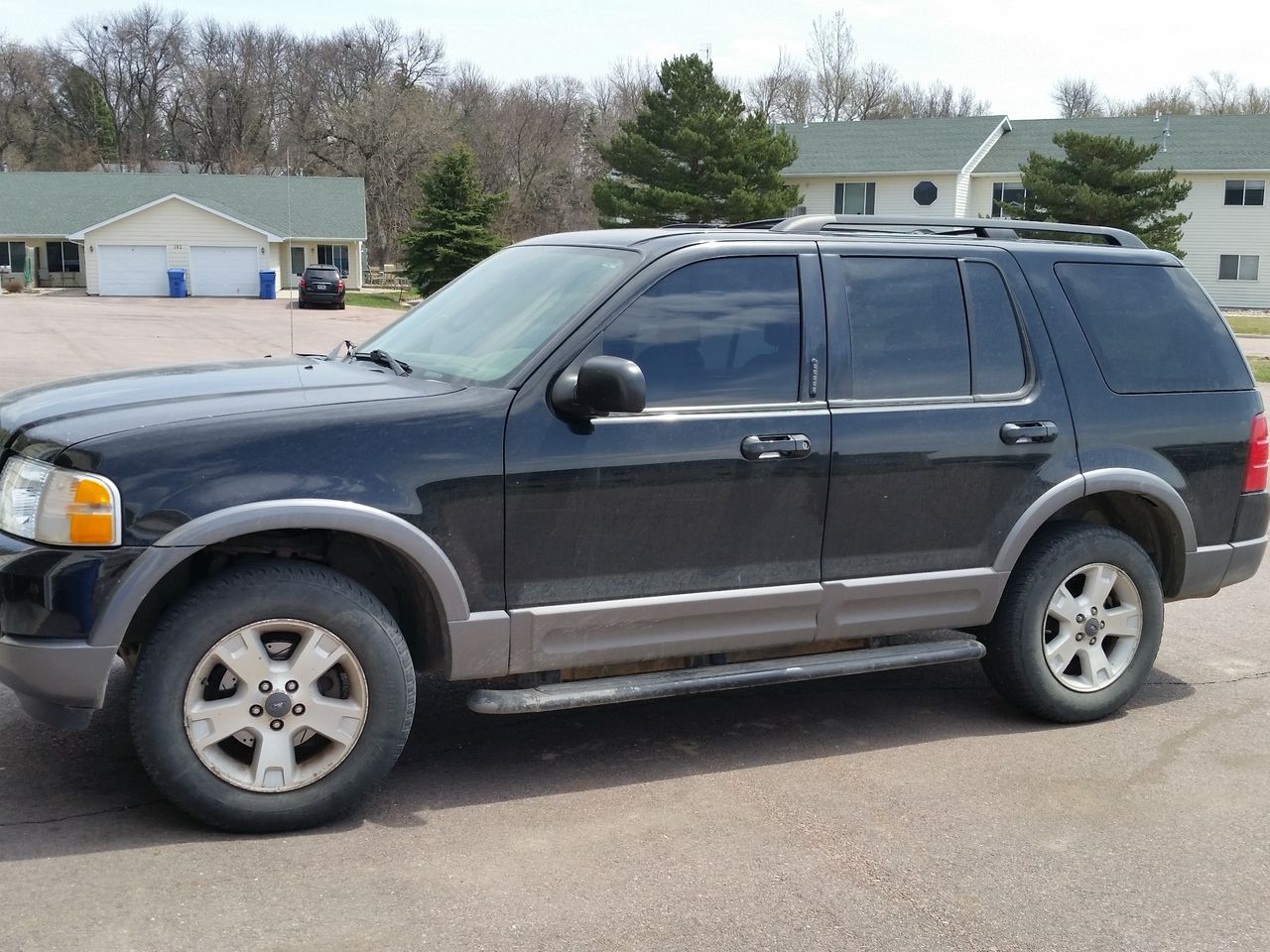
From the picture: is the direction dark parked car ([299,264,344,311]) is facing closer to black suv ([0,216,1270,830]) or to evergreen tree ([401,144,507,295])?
the evergreen tree

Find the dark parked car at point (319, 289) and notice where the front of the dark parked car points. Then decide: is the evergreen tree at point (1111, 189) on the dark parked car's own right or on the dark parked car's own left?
on the dark parked car's own right

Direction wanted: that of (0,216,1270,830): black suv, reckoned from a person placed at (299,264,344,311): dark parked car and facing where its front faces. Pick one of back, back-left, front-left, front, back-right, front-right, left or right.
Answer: back

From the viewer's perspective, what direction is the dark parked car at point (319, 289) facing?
away from the camera

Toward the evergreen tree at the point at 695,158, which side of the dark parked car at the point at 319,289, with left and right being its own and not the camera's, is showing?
right
